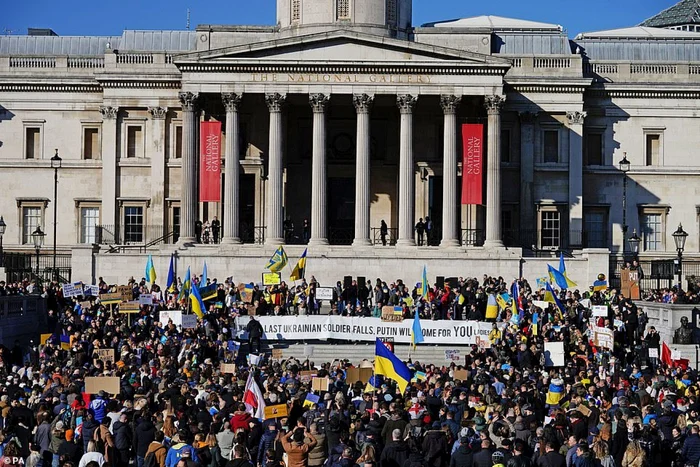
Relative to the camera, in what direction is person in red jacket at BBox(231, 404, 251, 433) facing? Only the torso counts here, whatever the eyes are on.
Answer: away from the camera
